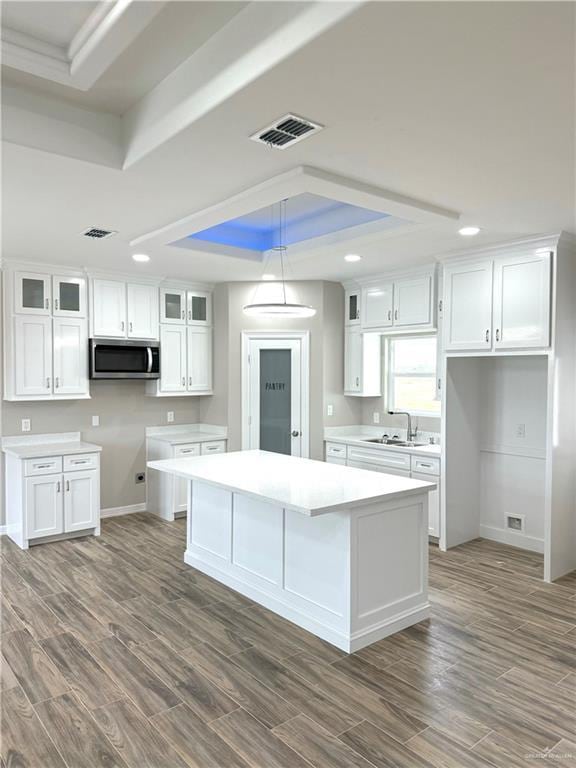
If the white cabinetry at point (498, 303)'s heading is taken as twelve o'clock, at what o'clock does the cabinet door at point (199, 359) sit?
The cabinet door is roughly at 2 o'clock from the white cabinetry.

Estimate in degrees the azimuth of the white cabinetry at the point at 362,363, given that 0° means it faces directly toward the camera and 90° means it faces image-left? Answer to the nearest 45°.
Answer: approximately 45°

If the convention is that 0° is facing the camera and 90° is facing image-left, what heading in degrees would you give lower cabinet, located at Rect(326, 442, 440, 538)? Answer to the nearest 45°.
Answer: approximately 45°

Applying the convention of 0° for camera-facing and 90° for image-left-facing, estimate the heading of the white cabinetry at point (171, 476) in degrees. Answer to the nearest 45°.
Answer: approximately 315°

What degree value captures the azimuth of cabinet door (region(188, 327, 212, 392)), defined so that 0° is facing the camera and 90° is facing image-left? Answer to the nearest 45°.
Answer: approximately 315°

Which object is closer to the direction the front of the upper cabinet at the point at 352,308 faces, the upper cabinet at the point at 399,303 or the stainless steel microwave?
the stainless steel microwave

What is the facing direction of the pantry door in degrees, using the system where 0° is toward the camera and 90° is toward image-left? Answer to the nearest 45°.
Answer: approximately 0°

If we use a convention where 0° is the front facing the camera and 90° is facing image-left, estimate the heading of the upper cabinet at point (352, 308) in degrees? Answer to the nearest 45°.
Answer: approximately 45°
